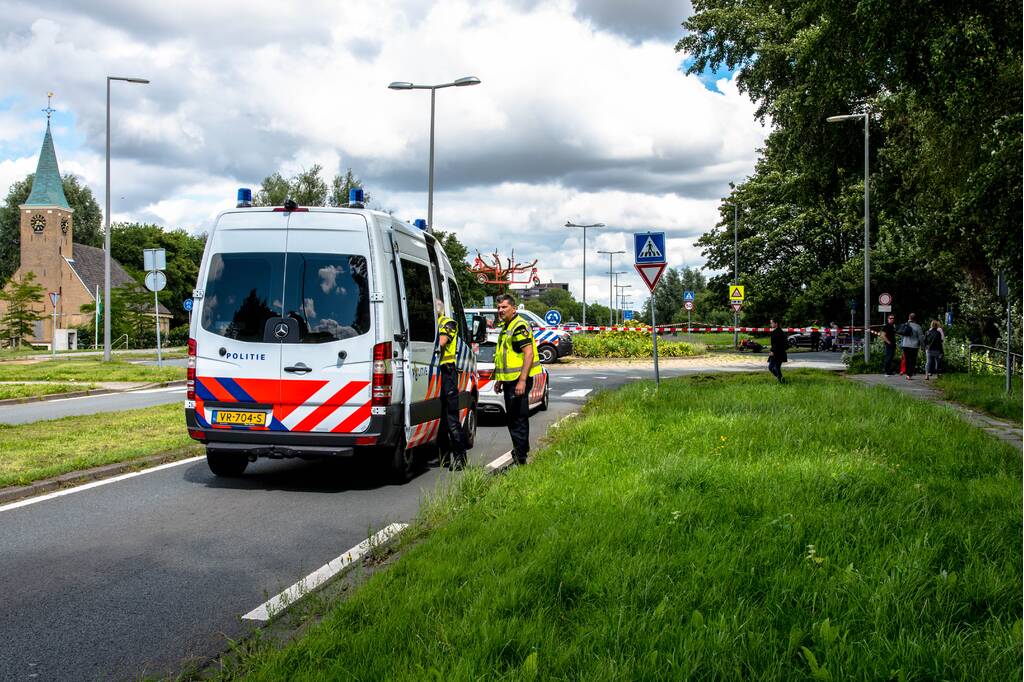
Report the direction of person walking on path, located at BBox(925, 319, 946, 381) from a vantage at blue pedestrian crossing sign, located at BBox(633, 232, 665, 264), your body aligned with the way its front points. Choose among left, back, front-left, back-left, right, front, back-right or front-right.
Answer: back-left

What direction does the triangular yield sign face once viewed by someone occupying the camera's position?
facing the viewer

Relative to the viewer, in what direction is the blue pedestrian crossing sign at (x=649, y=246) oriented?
toward the camera

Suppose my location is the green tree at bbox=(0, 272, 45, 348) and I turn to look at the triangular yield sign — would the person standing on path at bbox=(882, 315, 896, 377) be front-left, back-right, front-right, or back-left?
front-left

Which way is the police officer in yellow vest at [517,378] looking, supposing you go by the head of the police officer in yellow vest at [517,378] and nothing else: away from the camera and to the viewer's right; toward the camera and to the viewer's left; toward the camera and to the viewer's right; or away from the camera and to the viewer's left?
toward the camera and to the viewer's left

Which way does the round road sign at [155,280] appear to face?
away from the camera
